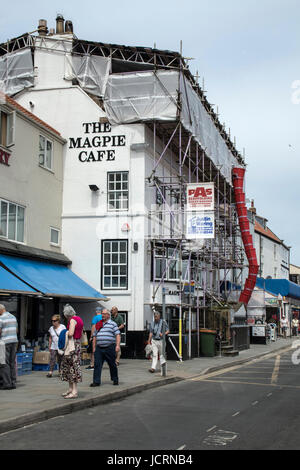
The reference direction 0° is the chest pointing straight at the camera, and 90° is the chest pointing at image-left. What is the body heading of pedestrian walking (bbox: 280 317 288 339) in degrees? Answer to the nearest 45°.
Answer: approximately 0°

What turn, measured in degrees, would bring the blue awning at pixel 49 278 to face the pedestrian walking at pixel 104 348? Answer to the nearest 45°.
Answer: approximately 45° to its right

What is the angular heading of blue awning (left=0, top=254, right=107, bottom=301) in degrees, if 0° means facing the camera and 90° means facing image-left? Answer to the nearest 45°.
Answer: approximately 315°

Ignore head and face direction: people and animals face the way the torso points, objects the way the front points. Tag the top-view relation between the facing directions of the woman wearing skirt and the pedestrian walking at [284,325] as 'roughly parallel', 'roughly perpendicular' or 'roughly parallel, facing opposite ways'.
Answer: roughly perpendicular

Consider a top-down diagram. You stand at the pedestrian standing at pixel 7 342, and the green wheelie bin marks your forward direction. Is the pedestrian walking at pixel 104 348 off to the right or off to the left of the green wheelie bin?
right

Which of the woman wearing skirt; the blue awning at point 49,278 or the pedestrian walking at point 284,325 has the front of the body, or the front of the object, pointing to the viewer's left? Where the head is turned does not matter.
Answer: the woman wearing skirt

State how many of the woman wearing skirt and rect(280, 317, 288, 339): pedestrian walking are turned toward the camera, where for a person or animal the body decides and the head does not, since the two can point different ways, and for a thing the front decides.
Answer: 1

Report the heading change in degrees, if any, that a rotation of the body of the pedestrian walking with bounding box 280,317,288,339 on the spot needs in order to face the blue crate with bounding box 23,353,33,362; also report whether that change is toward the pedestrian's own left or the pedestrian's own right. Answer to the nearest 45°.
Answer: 0° — they already face it
